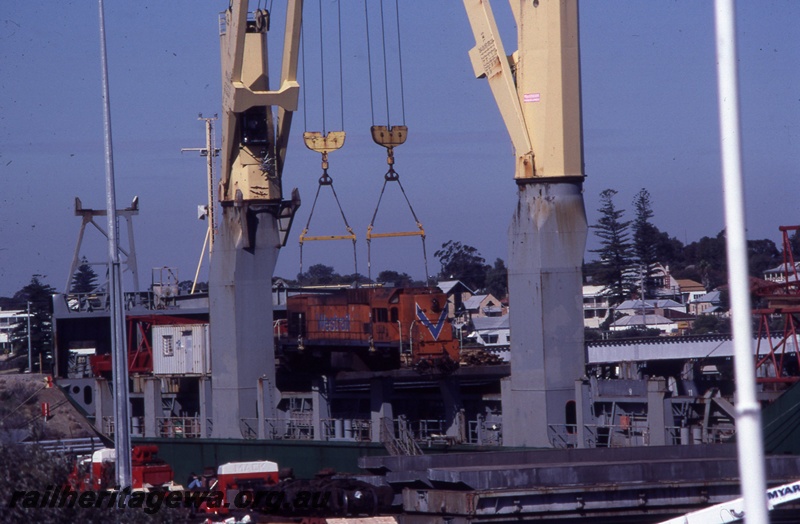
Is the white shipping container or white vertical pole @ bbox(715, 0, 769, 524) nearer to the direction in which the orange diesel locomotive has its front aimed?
the white vertical pole

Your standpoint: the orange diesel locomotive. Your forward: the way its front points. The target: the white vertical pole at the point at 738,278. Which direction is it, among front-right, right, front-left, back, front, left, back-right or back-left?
front-right

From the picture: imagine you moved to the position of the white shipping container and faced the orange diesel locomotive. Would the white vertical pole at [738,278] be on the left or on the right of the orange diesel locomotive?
right

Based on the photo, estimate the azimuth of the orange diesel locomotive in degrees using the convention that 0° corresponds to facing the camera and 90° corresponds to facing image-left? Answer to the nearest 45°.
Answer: approximately 315°

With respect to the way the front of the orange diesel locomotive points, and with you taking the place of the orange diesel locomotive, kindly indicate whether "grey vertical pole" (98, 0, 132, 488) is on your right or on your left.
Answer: on your right

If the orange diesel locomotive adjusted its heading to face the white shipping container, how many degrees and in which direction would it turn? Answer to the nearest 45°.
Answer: approximately 180°

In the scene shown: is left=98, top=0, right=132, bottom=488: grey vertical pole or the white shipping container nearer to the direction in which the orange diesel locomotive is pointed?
the grey vertical pole

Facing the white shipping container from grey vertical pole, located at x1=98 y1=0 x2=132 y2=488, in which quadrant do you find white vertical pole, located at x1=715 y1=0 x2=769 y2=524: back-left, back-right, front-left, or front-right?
back-right
